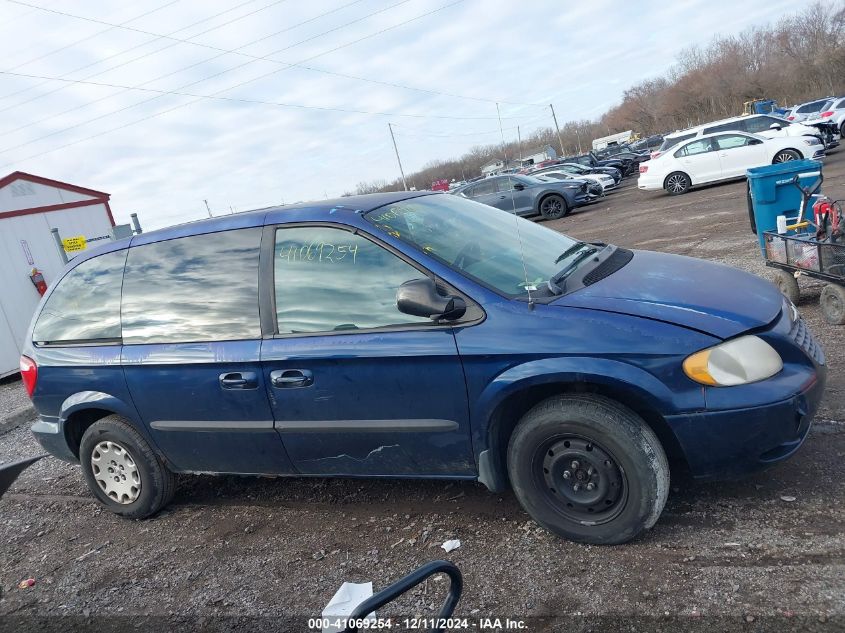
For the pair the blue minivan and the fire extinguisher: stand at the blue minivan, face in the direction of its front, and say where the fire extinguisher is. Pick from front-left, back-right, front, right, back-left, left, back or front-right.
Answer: back

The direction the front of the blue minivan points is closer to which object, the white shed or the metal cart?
the metal cart

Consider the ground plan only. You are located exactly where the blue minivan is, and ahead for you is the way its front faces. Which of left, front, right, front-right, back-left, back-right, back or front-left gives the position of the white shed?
back

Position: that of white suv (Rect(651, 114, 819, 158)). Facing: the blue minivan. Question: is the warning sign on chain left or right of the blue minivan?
right

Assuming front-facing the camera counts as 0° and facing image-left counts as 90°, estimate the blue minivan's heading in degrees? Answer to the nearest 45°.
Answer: approximately 315°

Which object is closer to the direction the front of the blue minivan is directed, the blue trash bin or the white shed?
the blue trash bin

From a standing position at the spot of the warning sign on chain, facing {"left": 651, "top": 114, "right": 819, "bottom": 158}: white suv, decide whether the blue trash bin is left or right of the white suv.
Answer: right

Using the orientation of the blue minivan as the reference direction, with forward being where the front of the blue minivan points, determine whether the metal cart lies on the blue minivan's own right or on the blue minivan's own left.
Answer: on the blue minivan's own left

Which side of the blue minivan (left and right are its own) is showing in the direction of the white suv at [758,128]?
left

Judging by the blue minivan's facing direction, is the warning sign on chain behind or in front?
behind
